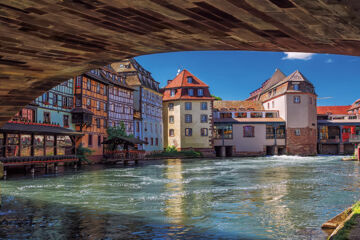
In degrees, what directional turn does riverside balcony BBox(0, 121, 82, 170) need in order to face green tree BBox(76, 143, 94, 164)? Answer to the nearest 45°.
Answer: approximately 90° to its left

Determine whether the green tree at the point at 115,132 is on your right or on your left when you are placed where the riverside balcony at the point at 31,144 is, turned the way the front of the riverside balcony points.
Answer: on your left

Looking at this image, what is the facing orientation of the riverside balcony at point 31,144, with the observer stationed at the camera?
facing the viewer and to the right of the viewer
